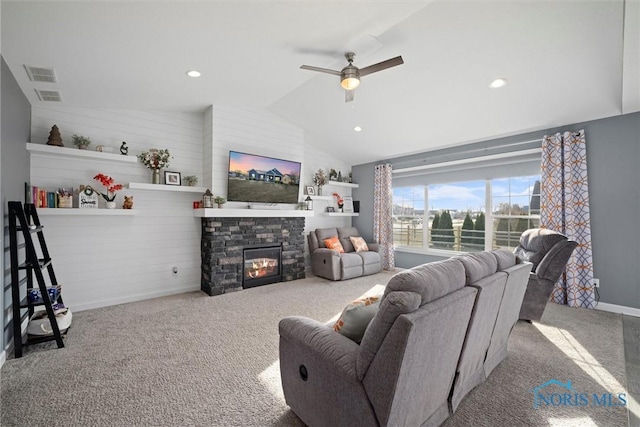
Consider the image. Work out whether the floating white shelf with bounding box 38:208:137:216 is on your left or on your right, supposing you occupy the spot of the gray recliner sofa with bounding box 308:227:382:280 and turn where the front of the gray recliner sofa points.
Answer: on your right

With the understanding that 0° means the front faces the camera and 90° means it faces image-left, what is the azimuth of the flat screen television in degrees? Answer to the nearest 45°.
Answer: approximately 315°

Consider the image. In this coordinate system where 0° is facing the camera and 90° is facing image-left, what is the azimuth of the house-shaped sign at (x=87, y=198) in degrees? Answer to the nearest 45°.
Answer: approximately 0°

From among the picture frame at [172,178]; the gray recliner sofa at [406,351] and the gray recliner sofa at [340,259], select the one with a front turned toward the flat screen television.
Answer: the gray recliner sofa at [406,351]

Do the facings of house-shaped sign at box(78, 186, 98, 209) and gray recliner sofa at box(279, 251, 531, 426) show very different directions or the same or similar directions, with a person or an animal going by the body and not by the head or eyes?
very different directions

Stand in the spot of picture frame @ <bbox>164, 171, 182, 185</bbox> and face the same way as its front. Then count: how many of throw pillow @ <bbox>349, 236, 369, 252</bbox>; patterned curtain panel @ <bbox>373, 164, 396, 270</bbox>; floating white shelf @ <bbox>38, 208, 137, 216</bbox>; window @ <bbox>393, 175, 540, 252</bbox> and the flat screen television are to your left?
4

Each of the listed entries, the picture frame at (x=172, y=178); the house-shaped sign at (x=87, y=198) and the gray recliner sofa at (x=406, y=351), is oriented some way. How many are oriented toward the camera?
2

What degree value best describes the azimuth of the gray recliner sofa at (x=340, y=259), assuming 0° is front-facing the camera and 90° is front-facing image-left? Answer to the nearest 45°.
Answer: approximately 315°

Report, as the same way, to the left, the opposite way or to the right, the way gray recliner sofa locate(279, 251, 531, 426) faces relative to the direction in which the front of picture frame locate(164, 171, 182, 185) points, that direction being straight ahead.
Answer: the opposite way

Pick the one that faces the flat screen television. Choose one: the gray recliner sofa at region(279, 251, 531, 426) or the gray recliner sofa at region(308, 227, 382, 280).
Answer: the gray recliner sofa at region(279, 251, 531, 426)
